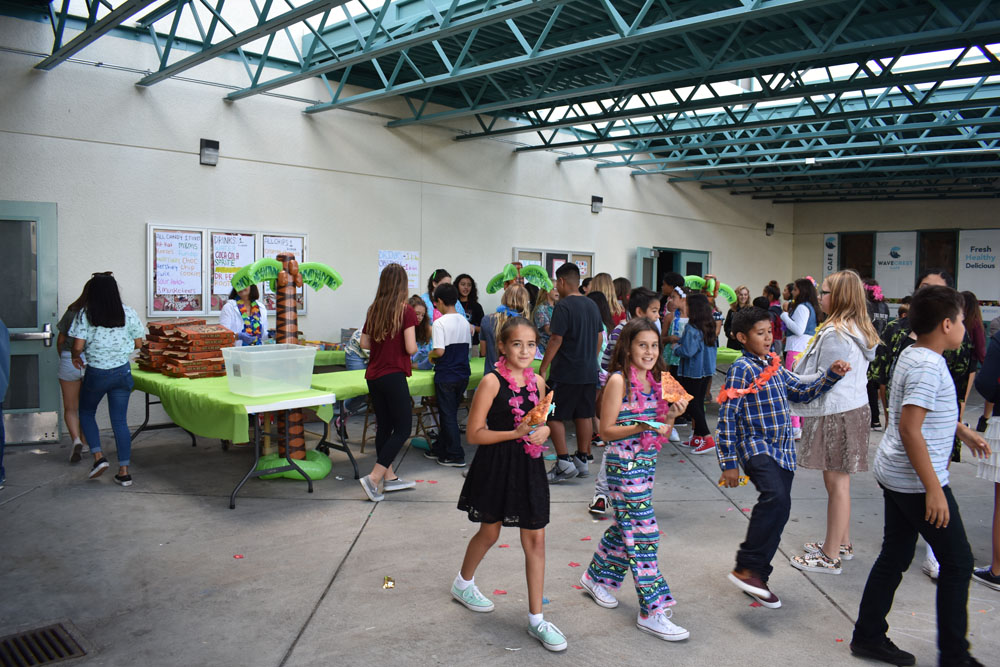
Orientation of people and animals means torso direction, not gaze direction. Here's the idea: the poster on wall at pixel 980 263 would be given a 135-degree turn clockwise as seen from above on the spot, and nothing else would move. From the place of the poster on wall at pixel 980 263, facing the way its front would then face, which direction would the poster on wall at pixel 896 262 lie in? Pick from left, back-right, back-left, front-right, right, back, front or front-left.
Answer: front-left

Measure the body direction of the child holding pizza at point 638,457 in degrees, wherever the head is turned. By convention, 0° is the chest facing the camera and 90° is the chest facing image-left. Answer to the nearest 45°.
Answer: approximately 315°

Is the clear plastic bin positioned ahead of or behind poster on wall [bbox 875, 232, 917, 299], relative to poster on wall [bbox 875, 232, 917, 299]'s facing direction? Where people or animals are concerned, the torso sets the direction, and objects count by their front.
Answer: ahead

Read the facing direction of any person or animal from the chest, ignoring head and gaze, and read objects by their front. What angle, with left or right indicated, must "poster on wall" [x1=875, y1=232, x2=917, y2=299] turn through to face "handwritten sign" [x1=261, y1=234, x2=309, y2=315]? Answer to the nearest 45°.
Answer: approximately 45° to its right

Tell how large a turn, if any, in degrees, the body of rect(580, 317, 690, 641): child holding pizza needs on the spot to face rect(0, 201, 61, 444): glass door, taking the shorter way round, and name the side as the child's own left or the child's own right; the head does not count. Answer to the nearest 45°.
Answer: approximately 180°

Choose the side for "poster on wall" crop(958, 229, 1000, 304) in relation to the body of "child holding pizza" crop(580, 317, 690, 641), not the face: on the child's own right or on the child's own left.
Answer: on the child's own left

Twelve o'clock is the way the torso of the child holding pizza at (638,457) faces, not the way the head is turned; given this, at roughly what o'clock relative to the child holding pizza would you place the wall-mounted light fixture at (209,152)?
The wall-mounted light fixture is roughly at 6 o'clock from the child holding pizza.

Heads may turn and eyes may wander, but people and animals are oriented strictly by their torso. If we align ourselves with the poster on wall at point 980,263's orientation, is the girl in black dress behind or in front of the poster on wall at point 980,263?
in front
